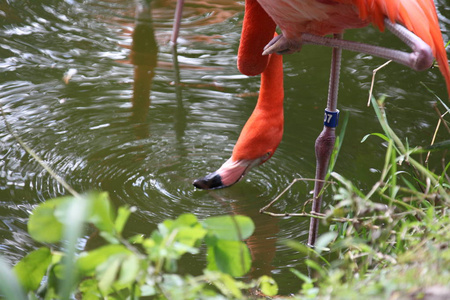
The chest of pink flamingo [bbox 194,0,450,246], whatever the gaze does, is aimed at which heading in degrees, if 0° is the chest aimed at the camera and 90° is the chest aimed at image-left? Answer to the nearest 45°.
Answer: approximately 90°
